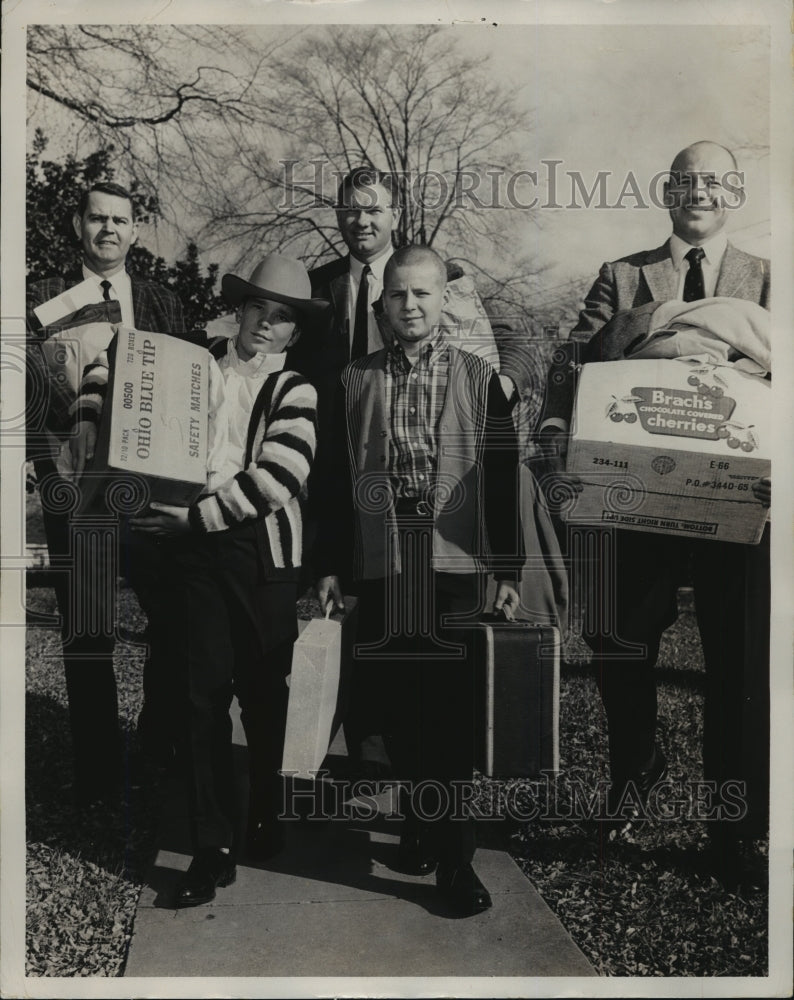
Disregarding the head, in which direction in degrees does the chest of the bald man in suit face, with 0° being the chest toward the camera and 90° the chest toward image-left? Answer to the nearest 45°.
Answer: approximately 0°

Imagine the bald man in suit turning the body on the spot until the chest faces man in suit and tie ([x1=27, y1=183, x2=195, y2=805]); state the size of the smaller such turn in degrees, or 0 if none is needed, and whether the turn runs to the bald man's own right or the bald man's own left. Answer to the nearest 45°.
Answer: approximately 90° to the bald man's own right

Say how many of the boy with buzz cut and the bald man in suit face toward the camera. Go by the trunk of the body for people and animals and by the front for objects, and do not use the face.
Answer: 2
